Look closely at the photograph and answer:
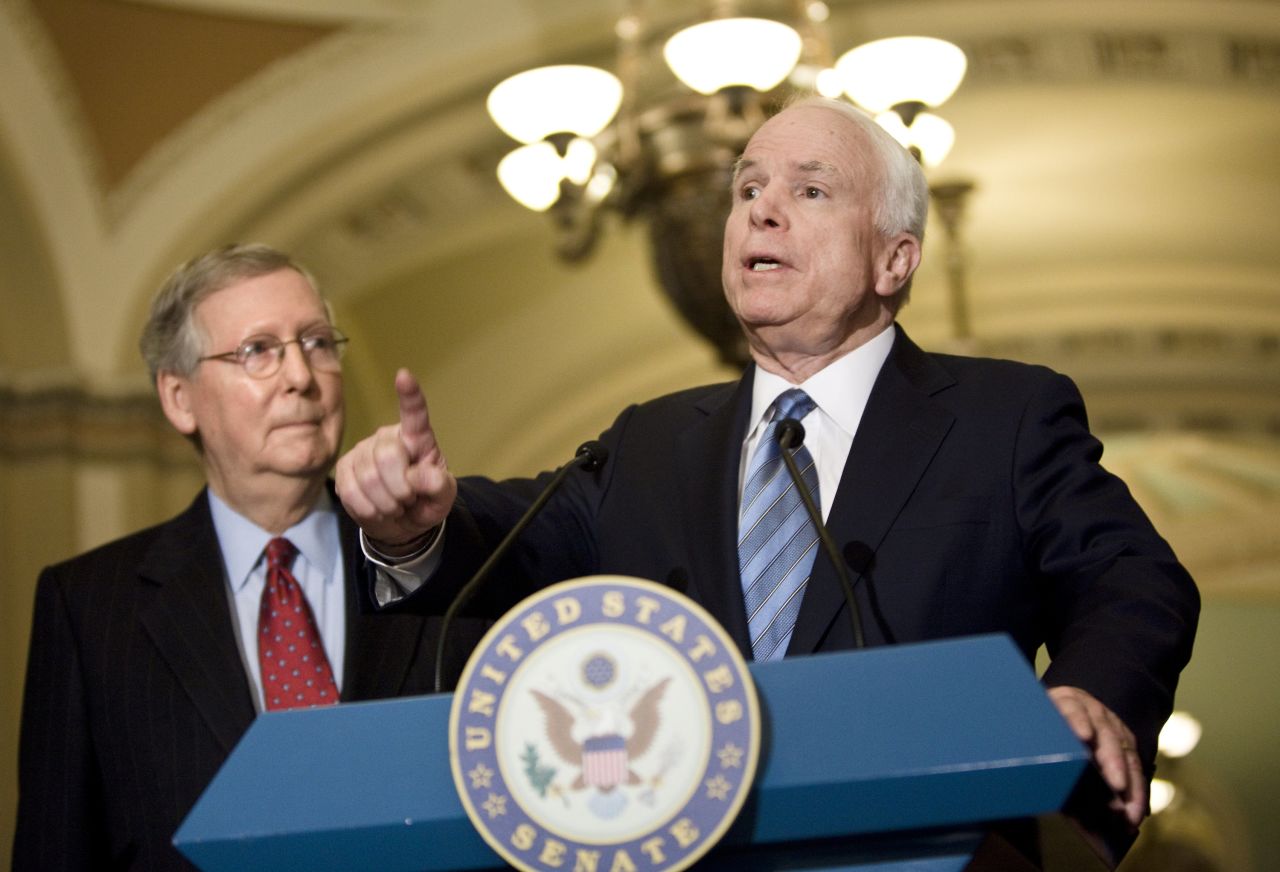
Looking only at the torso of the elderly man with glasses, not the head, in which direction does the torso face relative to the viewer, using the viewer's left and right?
facing the viewer and to the right of the viewer

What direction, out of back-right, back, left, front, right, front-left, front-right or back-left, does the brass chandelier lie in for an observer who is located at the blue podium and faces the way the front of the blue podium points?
back

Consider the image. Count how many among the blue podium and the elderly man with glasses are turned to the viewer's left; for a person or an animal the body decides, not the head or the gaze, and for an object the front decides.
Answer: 0

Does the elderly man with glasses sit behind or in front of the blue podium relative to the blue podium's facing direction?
behind

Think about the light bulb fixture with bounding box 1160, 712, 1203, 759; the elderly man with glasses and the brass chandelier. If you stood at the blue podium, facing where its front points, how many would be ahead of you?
0

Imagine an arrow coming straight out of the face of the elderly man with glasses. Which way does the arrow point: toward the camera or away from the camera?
toward the camera

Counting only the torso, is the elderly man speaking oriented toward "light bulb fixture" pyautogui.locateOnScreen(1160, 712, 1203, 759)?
no

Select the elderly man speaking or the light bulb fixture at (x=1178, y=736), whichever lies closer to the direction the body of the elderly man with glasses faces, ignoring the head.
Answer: the elderly man speaking

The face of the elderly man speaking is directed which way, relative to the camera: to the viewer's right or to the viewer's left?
to the viewer's left

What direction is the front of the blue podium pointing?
toward the camera

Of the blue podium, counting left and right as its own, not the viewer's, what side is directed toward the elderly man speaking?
back

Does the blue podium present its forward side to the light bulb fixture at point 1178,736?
no

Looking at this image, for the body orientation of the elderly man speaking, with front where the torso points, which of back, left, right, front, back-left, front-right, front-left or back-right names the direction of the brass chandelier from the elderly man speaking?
back-right

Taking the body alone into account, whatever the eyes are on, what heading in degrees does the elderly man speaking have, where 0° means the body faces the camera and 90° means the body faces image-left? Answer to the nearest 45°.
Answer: approximately 45°
